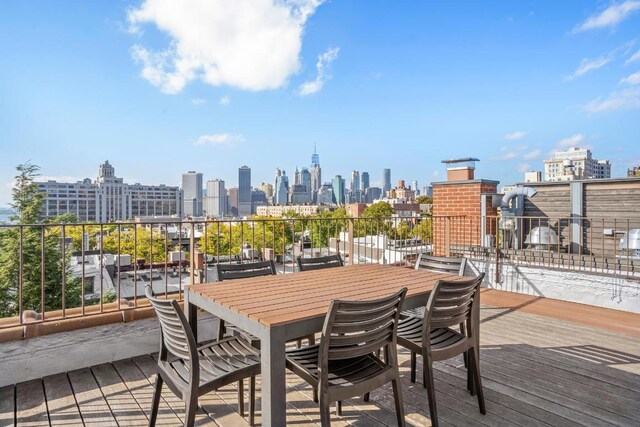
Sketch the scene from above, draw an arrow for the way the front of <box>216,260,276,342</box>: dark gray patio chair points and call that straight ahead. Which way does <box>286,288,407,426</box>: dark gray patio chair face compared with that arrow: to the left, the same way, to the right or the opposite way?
the opposite way

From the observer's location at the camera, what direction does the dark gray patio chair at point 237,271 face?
facing the viewer and to the right of the viewer

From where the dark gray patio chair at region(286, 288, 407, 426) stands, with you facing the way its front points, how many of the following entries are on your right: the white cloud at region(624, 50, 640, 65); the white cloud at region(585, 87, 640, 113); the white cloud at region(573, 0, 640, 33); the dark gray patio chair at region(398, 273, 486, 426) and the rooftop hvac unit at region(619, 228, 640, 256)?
5

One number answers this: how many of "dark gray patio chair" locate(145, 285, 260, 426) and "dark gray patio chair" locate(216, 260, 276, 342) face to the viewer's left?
0

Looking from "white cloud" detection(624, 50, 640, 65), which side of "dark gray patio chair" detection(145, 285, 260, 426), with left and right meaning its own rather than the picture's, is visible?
front

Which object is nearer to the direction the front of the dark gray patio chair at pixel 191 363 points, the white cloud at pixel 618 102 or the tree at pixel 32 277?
the white cloud

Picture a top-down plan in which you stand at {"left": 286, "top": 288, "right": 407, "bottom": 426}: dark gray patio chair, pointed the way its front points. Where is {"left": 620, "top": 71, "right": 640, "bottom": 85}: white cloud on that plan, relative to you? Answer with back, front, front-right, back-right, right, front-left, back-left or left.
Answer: right

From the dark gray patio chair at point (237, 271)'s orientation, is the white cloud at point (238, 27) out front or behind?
behind

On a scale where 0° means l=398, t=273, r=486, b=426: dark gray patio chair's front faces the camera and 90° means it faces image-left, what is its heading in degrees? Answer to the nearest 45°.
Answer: approximately 135°

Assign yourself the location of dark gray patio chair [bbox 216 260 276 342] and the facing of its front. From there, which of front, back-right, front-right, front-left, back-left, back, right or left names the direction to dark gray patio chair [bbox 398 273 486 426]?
front

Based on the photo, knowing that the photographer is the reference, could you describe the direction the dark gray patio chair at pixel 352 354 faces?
facing away from the viewer and to the left of the viewer

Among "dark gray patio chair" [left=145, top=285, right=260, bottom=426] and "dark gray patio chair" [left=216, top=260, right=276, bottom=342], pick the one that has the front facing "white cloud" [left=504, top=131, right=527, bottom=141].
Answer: "dark gray patio chair" [left=145, top=285, right=260, bottom=426]
